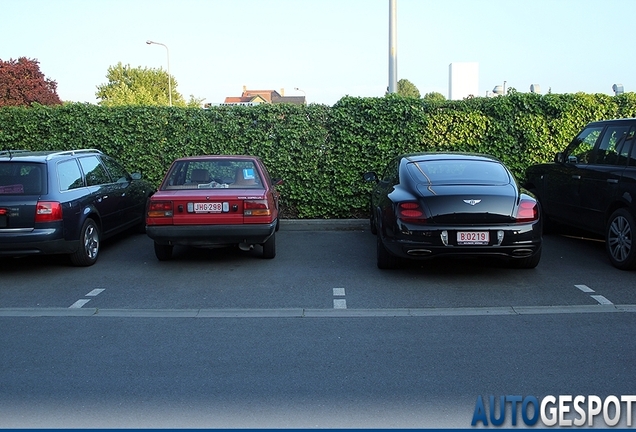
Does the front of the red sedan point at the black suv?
no

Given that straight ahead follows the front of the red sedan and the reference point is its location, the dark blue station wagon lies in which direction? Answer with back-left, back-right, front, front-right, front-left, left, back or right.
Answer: left

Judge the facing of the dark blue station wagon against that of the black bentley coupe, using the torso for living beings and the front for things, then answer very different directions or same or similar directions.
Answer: same or similar directions

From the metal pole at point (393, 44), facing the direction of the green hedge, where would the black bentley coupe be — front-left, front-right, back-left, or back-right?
front-left

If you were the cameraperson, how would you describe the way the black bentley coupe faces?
facing away from the viewer

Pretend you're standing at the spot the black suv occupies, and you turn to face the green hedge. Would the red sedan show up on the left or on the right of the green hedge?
left

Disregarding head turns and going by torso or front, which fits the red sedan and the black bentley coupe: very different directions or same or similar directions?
same or similar directions

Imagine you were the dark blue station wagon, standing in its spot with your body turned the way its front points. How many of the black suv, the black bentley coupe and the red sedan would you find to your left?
0

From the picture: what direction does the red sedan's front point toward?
away from the camera

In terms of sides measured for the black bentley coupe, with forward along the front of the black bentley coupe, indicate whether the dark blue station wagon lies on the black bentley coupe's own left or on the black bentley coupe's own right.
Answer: on the black bentley coupe's own left

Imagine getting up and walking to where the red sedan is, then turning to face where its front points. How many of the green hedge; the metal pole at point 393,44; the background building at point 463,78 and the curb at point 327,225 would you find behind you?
0

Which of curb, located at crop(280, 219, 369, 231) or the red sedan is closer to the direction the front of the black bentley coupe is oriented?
the curb

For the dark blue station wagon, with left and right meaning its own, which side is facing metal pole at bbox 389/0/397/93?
front

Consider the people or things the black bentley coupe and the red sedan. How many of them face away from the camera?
2

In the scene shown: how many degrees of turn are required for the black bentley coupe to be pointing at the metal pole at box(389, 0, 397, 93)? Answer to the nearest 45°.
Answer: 0° — it already faces it

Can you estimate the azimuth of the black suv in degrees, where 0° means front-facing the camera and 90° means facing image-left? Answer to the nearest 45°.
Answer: approximately 135°

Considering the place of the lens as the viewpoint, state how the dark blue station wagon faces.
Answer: facing away from the viewer and to the right of the viewer
